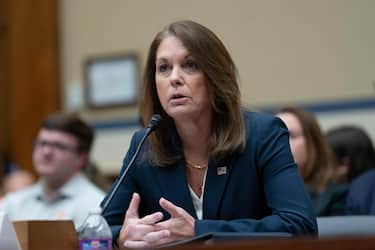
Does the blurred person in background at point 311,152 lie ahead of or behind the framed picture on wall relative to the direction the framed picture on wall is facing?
ahead

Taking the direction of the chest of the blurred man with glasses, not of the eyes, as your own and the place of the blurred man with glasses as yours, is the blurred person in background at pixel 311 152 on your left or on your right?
on your left

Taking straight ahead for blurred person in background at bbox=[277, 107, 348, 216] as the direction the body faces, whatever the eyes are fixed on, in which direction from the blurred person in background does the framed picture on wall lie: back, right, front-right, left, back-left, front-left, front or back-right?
right

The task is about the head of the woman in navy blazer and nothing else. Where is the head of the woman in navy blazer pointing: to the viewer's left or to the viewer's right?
to the viewer's left

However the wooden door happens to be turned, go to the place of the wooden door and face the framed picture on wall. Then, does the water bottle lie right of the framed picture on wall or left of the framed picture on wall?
right

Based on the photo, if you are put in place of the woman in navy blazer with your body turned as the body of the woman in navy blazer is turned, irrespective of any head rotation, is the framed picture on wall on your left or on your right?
on your right

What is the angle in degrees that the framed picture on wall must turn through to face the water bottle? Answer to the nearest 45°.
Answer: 0° — it already faces it
